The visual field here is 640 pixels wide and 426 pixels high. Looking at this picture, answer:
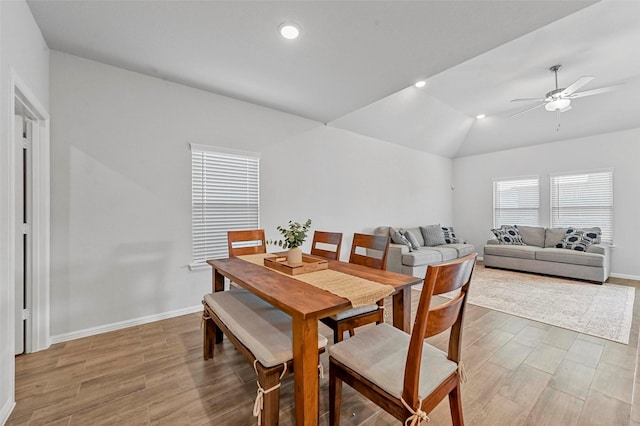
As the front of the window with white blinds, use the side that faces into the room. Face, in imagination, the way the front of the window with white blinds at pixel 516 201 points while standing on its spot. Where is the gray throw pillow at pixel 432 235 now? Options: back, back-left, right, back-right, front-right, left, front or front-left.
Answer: front-right

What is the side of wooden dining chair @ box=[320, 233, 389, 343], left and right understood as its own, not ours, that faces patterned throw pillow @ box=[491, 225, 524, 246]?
back

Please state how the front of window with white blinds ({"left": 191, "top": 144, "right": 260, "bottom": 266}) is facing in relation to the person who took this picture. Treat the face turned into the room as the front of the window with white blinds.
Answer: facing the viewer and to the right of the viewer

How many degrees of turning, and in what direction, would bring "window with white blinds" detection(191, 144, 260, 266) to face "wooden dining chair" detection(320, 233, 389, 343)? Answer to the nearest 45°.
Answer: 0° — it already faces it

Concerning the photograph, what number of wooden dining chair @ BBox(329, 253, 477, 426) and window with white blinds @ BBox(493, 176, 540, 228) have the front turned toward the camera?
1

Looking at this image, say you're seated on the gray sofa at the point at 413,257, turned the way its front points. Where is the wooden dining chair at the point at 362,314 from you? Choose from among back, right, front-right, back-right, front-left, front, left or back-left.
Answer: front-right

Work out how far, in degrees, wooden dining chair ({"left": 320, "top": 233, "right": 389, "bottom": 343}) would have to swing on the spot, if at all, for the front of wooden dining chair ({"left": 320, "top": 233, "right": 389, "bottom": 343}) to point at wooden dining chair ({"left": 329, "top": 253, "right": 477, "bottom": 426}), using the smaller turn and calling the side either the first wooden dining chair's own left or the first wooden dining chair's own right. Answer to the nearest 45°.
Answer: approximately 45° to the first wooden dining chair's own left

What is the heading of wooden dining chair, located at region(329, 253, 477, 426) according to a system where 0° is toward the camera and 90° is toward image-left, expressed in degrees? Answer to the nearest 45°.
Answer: approximately 135°

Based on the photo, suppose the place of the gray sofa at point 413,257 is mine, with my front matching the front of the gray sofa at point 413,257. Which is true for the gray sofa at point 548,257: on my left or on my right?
on my left

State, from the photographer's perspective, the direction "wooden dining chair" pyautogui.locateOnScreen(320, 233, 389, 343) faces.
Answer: facing the viewer and to the left of the viewer

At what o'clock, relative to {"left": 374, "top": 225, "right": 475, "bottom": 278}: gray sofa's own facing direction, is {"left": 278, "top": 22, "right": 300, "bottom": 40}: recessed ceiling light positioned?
The recessed ceiling light is roughly at 2 o'clock from the gray sofa.

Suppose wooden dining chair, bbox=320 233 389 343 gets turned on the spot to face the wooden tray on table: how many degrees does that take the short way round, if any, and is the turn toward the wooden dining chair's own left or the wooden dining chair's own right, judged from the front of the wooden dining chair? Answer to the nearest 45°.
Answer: approximately 45° to the wooden dining chair's own right

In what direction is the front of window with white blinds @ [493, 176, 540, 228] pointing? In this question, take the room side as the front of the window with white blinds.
toward the camera
